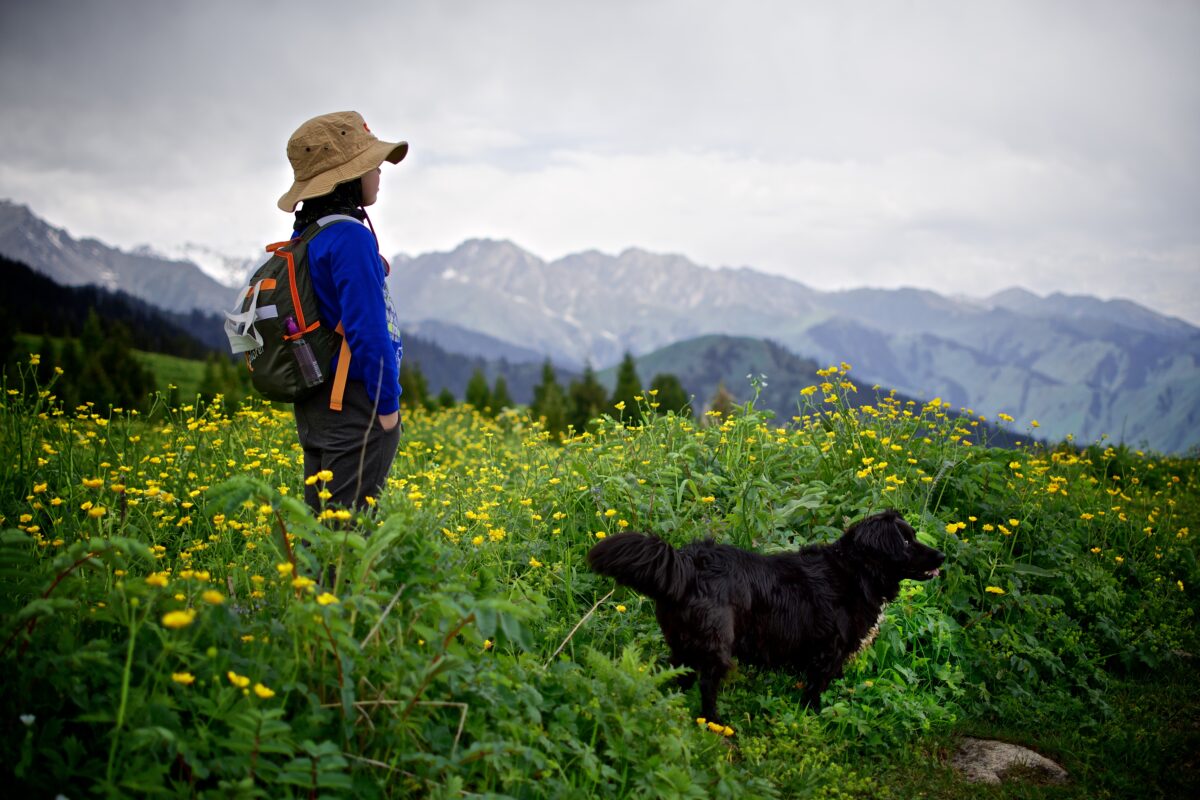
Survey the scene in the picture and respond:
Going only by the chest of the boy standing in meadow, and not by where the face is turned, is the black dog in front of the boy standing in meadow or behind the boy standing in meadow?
in front

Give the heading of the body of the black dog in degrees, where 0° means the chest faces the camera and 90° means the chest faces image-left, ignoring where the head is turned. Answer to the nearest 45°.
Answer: approximately 270°

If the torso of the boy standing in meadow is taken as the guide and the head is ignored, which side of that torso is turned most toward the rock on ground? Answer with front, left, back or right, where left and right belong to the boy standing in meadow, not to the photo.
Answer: front

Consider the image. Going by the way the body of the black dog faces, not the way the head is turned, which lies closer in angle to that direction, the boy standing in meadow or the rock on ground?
the rock on ground

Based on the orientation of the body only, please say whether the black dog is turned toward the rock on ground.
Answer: yes

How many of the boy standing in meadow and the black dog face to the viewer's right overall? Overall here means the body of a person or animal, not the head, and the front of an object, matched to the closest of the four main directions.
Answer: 2

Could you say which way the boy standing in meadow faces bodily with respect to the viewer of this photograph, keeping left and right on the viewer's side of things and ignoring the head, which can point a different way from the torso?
facing to the right of the viewer
